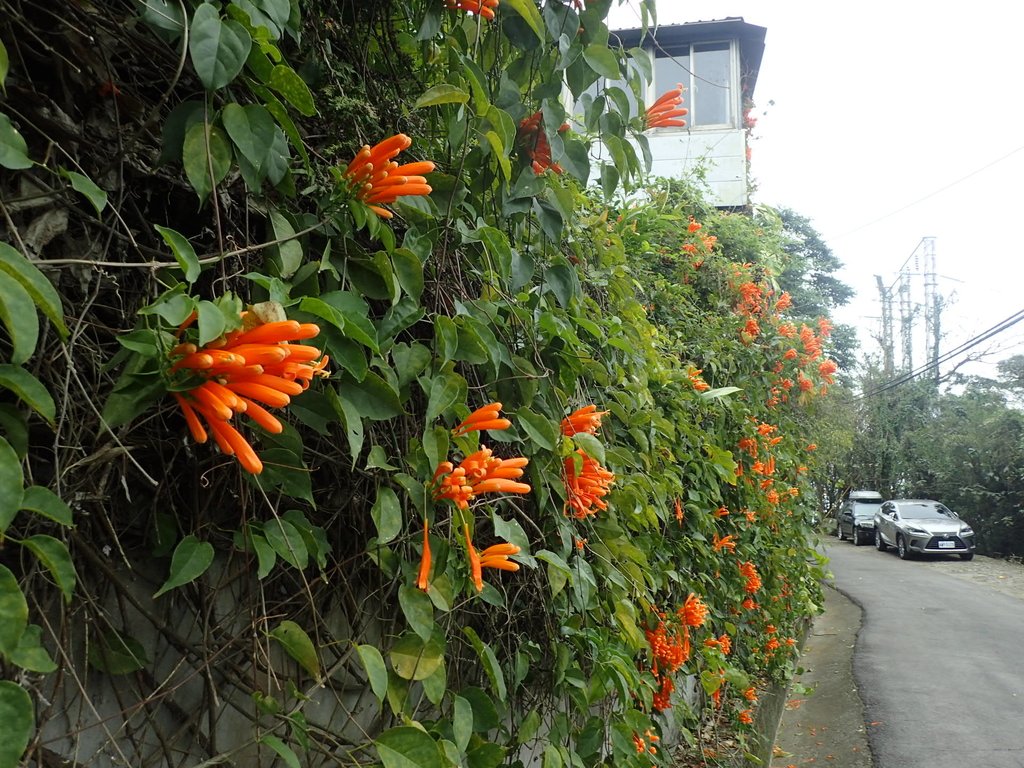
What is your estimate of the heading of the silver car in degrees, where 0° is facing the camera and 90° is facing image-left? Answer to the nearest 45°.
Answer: approximately 315°

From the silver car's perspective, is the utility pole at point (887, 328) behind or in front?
behind

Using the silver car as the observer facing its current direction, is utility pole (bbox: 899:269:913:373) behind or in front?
behind
